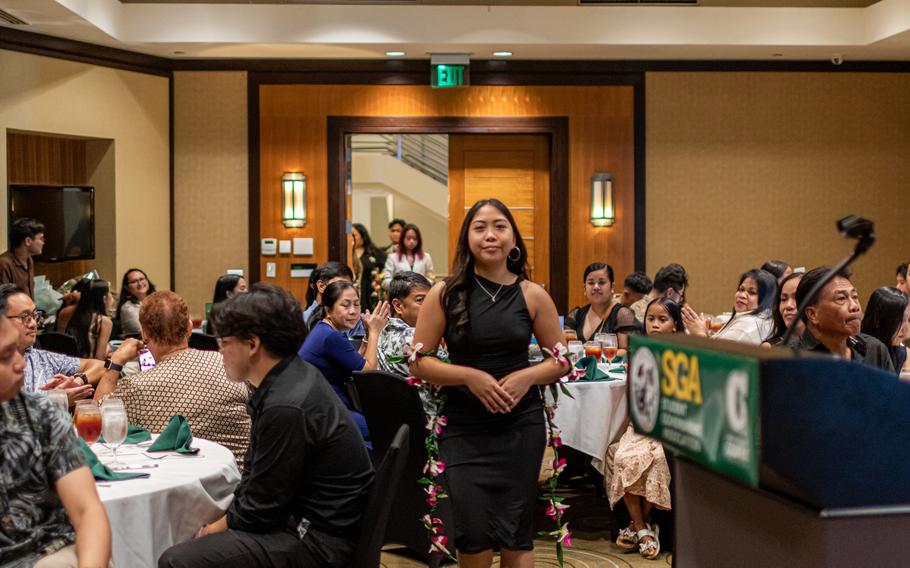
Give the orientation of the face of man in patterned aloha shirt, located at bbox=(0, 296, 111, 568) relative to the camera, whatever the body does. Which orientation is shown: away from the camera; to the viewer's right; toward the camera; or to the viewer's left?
to the viewer's right

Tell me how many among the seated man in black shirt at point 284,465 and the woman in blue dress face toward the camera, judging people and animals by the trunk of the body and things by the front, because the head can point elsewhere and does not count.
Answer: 0

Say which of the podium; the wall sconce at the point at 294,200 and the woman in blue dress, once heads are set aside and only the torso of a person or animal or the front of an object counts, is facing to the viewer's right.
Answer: the woman in blue dress

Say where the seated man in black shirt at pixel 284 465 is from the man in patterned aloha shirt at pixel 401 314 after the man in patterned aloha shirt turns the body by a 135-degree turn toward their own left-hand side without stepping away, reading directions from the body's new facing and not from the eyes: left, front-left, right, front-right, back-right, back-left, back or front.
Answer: back

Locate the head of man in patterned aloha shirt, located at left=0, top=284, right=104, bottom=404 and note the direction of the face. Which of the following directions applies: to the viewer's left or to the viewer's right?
to the viewer's right

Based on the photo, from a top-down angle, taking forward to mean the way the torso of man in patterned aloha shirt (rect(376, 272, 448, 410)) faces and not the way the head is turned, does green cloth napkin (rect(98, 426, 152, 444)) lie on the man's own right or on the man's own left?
on the man's own right

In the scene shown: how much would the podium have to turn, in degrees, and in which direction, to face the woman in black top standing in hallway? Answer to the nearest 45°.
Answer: approximately 90° to its right

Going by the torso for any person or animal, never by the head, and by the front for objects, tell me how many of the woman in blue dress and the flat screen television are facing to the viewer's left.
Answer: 0

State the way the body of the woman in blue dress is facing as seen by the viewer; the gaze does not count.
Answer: to the viewer's right

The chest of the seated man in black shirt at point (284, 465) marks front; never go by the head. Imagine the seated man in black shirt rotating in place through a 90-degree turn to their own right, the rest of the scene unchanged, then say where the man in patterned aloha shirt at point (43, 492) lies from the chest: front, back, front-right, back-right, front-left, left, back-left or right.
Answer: back-left

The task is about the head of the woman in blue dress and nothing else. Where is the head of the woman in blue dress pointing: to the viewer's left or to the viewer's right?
to the viewer's right

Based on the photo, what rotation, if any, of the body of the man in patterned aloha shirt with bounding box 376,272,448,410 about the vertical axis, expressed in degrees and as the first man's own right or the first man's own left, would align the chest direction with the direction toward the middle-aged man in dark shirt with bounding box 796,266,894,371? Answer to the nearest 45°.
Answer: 0° — they already face them
